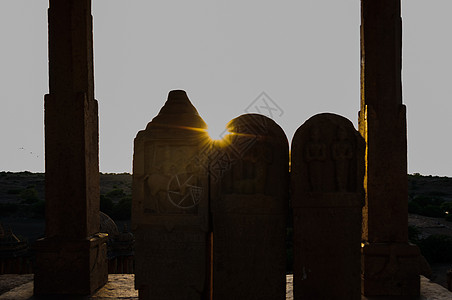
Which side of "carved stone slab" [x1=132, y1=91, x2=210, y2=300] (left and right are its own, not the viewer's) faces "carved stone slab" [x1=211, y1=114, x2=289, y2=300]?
left

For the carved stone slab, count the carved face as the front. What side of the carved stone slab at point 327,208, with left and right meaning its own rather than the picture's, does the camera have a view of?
front

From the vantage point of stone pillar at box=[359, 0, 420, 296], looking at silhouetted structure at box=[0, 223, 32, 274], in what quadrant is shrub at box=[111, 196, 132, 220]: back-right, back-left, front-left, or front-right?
front-right

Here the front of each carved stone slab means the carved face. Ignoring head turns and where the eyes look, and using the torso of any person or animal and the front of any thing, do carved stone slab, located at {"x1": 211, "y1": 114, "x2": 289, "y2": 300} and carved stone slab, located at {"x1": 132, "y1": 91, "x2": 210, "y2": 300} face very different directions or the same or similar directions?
same or similar directions

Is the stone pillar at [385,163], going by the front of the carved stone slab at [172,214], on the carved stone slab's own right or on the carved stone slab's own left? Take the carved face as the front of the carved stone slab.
on the carved stone slab's own left

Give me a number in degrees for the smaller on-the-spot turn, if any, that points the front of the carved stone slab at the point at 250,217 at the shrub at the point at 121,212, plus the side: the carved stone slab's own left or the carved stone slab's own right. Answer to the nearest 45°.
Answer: approximately 180°

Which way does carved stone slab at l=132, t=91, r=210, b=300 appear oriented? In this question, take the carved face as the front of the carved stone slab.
toward the camera

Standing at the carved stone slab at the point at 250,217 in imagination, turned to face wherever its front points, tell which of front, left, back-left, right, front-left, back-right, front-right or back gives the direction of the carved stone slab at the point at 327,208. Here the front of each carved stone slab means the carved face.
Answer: left

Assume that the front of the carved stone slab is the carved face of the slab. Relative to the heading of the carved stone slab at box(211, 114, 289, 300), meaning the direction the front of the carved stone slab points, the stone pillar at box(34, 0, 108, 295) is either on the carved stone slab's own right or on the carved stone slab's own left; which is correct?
on the carved stone slab's own right

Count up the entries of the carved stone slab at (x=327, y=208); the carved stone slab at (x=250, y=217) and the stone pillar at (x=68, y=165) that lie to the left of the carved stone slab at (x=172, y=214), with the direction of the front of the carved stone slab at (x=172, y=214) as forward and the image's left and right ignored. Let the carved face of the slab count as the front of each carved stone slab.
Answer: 2

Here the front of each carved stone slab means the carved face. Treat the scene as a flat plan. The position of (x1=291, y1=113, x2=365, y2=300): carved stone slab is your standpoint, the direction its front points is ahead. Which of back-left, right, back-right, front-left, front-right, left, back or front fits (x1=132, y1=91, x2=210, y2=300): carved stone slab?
right
